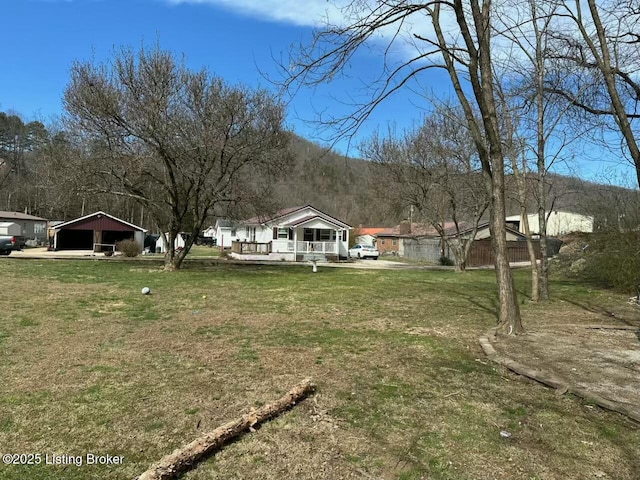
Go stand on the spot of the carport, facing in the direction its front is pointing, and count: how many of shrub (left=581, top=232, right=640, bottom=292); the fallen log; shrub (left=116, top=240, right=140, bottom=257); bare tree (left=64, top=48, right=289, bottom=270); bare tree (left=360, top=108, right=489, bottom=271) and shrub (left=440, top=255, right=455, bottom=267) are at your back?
0

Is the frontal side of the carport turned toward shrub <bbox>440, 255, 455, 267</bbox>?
no

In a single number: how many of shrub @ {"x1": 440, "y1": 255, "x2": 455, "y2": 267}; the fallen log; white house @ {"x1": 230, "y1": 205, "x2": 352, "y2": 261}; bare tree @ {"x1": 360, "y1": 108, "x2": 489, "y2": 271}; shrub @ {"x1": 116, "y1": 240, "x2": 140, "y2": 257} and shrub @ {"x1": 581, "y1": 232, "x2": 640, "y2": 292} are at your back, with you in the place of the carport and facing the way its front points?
0

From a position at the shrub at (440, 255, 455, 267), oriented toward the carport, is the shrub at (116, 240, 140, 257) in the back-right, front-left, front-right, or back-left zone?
front-left

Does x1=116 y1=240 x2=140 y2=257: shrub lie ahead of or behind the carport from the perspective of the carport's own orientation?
ahead

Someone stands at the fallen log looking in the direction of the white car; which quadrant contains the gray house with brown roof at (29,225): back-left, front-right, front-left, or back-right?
front-left

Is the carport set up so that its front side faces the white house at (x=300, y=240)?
no

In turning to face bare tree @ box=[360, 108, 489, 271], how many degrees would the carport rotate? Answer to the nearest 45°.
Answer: approximately 45° to its left

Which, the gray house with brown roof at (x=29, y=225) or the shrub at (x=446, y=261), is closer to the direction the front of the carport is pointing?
the shrub

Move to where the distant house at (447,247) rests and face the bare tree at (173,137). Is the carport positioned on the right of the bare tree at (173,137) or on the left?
right

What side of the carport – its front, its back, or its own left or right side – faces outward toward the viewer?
front

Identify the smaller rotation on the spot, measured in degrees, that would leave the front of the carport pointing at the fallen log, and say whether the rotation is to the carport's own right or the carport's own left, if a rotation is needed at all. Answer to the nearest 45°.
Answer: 0° — it already faces it

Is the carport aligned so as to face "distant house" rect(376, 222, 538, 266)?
no
